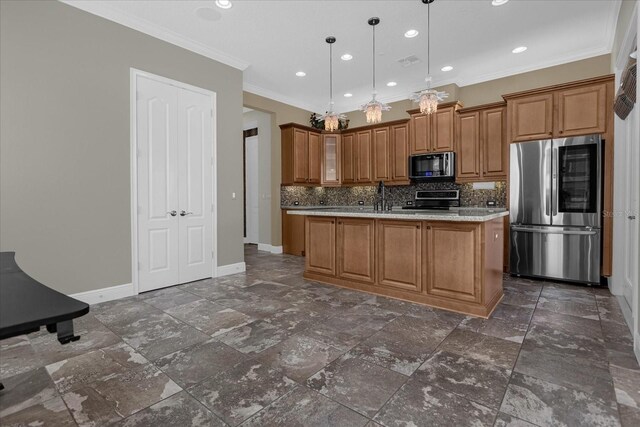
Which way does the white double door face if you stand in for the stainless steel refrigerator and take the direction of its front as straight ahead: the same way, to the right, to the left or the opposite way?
to the left

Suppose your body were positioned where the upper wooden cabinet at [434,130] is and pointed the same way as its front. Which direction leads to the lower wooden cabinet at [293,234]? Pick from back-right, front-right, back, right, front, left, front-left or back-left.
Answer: right

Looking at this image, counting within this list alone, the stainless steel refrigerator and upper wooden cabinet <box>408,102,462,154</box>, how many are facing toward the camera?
2

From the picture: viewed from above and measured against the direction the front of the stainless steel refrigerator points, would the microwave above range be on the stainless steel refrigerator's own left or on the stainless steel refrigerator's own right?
on the stainless steel refrigerator's own right

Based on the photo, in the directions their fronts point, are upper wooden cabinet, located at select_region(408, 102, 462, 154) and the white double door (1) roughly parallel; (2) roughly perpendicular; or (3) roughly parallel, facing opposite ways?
roughly perpendicular

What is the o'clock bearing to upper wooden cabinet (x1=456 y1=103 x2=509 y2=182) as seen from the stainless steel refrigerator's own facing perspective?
The upper wooden cabinet is roughly at 4 o'clock from the stainless steel refrigerator.

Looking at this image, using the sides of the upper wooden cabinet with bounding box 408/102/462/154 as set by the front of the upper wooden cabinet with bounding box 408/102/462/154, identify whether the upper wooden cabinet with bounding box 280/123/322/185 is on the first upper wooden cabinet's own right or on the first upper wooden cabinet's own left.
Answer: on the first upper wooden cabinet's own right

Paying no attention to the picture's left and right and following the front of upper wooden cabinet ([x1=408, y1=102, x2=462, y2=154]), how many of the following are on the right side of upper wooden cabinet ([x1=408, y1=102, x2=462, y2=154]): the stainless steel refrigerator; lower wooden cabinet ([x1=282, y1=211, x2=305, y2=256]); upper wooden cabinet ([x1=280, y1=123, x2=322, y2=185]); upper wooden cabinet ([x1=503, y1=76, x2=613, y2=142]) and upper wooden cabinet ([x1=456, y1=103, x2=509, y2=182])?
2

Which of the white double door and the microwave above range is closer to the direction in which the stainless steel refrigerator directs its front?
the white double door
